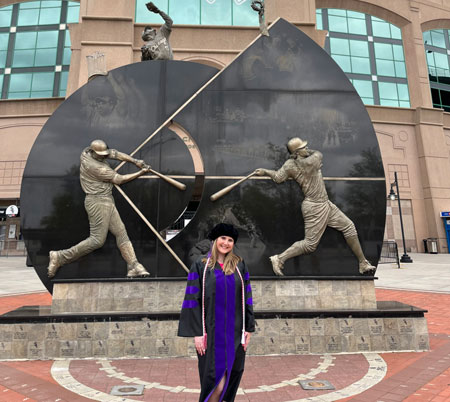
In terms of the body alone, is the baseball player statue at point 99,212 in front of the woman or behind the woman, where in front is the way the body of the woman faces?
behind

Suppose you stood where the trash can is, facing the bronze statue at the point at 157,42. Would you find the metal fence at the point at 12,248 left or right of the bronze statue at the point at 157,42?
right

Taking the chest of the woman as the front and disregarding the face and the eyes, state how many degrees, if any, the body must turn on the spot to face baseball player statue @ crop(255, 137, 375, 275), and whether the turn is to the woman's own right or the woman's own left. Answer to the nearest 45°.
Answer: approximately 135° to the woman's own left

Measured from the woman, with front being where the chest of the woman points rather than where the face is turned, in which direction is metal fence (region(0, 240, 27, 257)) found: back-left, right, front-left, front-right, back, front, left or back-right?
back-right

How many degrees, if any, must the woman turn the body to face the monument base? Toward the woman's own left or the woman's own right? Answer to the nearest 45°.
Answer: approximately 180°

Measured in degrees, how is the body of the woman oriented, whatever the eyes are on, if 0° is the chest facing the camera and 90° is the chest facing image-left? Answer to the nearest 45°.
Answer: approximately 0°
